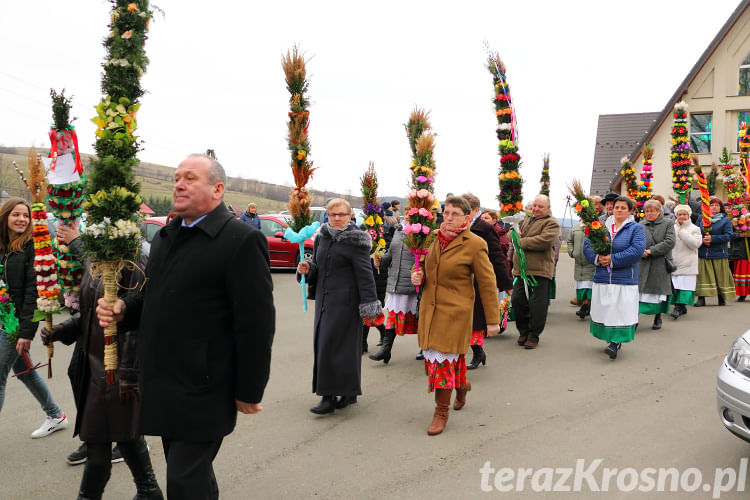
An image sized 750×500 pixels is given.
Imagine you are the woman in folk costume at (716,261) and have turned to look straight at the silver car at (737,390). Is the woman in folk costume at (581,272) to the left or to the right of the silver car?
right

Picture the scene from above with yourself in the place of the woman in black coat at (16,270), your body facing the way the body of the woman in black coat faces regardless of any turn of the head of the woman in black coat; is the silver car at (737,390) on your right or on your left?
on your left

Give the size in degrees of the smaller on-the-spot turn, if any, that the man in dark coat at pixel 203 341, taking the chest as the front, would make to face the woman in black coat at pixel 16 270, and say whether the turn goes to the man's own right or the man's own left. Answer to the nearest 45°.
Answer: approximately 90° to the man's own right

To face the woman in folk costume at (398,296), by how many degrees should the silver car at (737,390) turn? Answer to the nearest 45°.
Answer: approximately 90° to its right

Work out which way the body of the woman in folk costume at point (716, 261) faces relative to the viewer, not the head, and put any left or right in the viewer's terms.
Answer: facing the viewer and to the left of the viewer

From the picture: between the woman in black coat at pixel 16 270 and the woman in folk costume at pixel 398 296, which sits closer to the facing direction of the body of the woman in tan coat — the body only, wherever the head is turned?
the woman in black coat

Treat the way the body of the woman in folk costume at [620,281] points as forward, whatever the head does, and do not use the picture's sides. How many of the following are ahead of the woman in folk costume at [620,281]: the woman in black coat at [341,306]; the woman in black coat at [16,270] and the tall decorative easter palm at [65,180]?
3

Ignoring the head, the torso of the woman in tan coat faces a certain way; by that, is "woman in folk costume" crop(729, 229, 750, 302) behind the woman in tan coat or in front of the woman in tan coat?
behind

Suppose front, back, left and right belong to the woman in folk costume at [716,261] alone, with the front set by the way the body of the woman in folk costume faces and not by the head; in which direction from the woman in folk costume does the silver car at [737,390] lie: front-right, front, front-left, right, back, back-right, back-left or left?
front-left

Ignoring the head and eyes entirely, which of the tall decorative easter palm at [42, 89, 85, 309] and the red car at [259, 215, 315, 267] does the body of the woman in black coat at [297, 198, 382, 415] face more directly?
the tall decorative easter palm

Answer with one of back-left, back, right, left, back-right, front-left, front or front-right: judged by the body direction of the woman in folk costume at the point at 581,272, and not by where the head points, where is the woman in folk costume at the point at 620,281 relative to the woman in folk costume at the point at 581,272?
front-left

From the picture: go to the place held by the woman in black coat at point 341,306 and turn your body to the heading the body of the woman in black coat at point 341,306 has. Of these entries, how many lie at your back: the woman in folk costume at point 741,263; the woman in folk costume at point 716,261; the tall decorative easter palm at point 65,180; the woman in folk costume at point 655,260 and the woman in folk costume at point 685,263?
4
